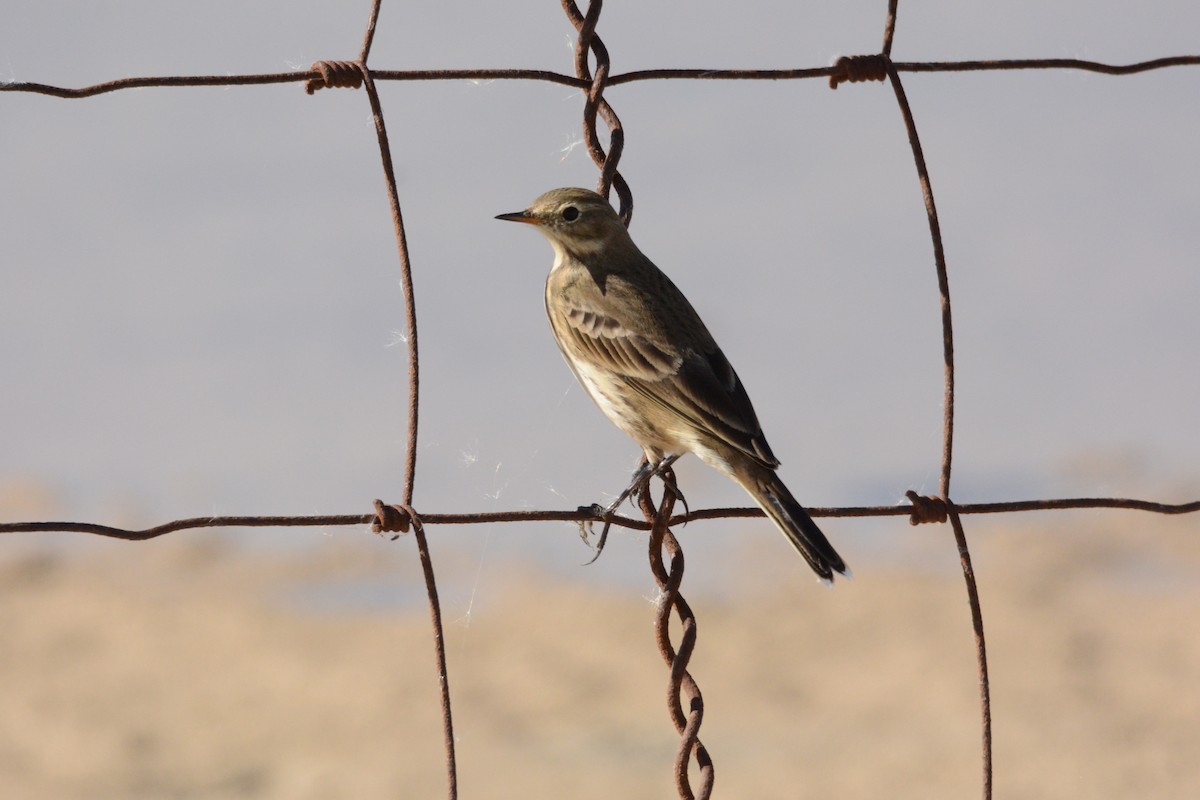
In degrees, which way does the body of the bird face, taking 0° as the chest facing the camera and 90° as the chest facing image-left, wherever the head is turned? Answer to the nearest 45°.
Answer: approximately 90°
